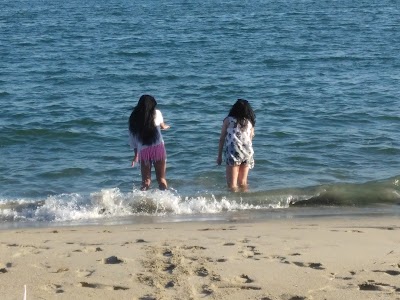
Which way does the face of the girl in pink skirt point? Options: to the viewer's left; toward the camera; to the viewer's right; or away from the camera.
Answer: away from the camera

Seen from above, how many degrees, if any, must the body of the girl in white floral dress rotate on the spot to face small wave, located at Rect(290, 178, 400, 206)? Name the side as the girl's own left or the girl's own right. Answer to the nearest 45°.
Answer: approximately 90° to the girl's own right

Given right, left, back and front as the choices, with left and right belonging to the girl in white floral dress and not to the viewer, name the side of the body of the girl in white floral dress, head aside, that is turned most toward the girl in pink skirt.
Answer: left

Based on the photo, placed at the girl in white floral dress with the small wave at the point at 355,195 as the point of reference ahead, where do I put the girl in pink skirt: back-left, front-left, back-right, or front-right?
back-right

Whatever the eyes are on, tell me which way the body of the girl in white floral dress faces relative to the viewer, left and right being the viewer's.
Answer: facing away from the viewer

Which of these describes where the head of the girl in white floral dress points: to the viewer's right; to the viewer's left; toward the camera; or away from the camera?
away from the camera
